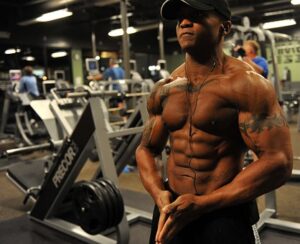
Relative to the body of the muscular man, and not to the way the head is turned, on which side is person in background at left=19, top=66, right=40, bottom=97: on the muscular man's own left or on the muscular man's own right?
on the muscular man's own right

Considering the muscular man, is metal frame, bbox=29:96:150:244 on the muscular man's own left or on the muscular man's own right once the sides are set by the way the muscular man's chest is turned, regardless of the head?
on the muscular man's own right

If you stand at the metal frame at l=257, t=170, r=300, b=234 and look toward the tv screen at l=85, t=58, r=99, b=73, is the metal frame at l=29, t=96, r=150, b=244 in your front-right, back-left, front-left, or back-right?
front-left

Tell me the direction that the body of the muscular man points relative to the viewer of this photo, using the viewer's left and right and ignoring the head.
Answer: facing the viewer and to the left of the viewer

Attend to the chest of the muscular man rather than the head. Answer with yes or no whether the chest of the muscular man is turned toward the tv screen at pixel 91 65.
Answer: no

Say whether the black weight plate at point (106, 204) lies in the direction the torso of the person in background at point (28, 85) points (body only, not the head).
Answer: no

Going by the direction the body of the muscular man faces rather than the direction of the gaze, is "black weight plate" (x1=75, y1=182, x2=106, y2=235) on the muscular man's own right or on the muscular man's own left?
on the muscular man's own right

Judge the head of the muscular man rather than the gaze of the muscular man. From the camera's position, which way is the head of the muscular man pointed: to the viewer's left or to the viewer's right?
to the viewer's left

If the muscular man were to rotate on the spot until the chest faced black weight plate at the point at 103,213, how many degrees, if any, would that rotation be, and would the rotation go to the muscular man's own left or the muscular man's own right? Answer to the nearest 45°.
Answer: approximately 90° to the muscular man's own right

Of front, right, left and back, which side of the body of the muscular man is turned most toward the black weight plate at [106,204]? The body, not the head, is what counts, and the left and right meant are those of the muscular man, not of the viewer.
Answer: right

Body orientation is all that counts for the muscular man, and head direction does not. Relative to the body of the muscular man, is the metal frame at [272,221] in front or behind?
behind
